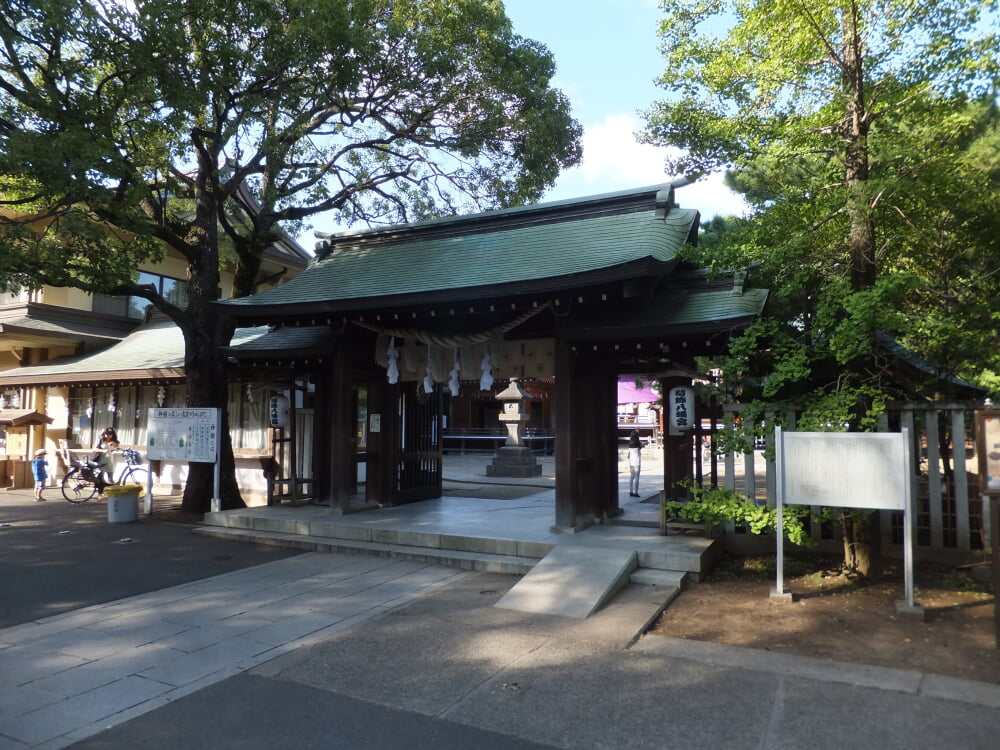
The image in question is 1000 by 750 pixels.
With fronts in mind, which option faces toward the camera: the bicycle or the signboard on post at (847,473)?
the signboard on post

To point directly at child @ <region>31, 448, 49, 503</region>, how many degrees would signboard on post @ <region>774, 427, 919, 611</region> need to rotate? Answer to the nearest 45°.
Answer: approximately 90° to its right

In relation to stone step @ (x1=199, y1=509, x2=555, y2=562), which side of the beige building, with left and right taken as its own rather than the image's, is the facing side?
left

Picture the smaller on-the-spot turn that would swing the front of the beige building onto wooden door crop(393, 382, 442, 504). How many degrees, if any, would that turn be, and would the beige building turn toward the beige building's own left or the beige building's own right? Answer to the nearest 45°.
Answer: approximately 45° to the beige building's own left

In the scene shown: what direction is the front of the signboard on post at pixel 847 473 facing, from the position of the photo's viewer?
facing the viewer

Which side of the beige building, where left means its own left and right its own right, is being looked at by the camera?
front

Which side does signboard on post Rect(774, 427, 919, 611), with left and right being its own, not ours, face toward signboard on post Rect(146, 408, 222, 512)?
right

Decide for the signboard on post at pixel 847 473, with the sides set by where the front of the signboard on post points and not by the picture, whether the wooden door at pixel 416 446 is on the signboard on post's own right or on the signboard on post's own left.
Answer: on the signboard on post's own right

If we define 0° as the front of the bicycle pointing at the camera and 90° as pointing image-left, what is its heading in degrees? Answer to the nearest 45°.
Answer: approximately 270°
